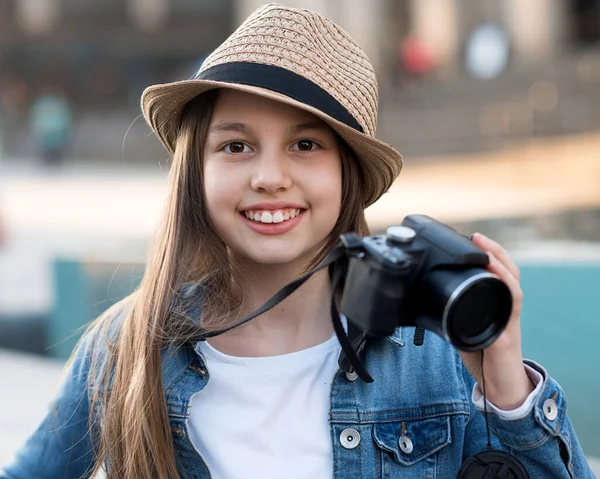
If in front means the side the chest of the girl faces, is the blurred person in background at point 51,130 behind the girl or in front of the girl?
behind

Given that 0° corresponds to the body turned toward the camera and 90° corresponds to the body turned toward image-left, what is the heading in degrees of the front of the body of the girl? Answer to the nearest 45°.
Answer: approximately 0°
